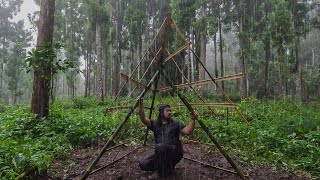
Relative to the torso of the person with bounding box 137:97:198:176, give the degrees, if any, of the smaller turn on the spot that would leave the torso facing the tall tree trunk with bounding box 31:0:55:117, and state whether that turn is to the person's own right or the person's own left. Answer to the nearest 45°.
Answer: approximately 135° to the person's own right

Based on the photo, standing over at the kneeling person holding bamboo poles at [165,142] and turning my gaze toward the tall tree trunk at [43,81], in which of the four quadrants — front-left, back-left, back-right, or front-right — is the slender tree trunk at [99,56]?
front-right

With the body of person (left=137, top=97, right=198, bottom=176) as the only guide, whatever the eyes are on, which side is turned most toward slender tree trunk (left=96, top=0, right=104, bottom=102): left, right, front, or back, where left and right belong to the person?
back

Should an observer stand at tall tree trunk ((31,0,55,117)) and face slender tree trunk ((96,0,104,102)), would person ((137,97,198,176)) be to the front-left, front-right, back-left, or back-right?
back-right

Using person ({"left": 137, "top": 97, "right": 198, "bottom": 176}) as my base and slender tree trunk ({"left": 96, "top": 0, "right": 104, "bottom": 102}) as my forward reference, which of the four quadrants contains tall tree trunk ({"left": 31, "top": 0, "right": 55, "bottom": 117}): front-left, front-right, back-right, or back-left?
front-left

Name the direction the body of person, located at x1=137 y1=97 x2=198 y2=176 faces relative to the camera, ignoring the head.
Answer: toward the camera
